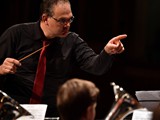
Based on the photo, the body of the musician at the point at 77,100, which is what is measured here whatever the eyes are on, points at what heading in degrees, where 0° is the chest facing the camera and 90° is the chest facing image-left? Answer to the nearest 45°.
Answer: approximately 225°

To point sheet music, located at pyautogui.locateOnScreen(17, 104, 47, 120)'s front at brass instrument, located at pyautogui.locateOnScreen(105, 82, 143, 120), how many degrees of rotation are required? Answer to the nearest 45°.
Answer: approximately 45° to its left

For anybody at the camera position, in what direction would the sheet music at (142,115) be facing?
facing the viewer

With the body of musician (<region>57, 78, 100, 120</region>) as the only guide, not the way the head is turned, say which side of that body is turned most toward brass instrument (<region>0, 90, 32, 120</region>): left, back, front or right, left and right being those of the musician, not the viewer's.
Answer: left

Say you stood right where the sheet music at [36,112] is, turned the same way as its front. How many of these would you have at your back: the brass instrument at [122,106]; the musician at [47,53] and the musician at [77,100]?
1

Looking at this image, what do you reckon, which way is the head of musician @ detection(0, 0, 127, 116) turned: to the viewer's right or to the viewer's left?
to the viewer's right

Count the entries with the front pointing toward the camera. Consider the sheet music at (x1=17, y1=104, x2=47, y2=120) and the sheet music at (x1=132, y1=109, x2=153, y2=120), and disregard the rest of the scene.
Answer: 2

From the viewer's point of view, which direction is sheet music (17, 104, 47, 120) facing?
toward the camera

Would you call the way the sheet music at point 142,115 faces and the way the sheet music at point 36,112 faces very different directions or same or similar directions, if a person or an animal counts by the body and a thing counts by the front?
same or similar directions

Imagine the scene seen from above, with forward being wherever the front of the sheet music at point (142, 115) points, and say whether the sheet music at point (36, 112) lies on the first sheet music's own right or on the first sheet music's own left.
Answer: on the first sheet music's own right

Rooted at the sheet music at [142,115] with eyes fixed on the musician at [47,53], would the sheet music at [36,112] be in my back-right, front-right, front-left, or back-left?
front-left

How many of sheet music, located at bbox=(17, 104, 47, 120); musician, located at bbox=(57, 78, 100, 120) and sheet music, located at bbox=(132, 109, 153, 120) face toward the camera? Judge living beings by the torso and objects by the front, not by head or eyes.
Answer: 2
